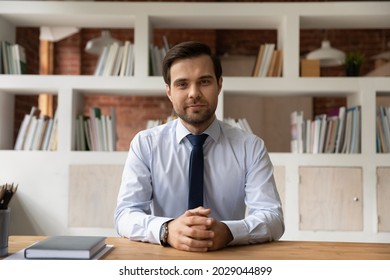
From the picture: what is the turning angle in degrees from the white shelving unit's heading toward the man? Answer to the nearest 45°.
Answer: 0° — it already faces them

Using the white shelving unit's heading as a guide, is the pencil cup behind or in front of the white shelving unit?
in front

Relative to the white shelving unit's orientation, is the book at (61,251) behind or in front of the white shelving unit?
in front

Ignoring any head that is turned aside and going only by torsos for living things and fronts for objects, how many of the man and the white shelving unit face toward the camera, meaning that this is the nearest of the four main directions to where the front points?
2

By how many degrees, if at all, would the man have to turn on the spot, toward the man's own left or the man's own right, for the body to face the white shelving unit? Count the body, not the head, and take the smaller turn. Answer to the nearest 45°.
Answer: approximately 180°

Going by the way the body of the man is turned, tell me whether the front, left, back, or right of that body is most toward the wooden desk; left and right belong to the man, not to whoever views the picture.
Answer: front

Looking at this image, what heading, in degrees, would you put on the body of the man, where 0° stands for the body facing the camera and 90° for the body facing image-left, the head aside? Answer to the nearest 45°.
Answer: approximately 0°

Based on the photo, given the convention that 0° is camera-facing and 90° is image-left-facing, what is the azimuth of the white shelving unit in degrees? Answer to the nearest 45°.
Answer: approximately 0°

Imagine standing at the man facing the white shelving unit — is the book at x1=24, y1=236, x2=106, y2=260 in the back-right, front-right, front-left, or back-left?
back-left

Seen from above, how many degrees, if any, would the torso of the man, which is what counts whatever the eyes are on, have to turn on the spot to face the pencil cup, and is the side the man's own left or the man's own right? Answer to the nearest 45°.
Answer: approximately 45° to the man's own right
